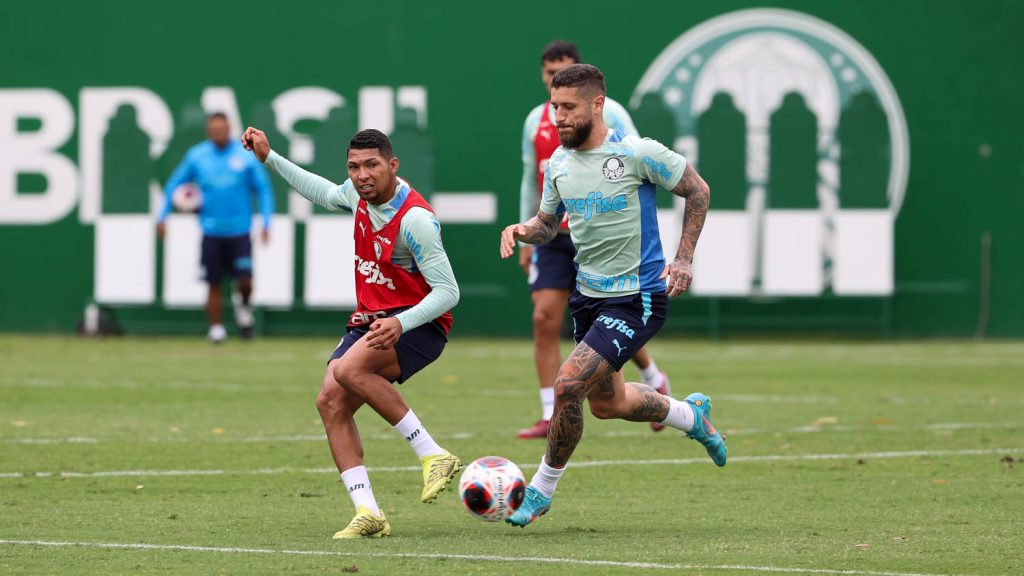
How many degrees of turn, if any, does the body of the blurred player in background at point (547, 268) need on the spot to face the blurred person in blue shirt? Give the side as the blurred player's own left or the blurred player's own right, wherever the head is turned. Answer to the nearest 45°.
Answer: approximately 90° to the blurred player's own right

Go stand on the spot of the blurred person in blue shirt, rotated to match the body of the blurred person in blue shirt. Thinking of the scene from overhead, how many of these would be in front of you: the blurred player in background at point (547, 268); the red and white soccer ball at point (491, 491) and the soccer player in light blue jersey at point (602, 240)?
3

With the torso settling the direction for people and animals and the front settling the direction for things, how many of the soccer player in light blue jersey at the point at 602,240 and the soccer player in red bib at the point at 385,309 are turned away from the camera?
0

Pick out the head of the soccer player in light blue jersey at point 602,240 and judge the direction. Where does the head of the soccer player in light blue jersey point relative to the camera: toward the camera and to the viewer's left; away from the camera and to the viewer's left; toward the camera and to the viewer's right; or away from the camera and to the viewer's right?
toward the camera and to the viewer's left

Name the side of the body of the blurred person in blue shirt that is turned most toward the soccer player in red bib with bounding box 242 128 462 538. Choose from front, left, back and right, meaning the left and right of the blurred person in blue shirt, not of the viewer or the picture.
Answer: front

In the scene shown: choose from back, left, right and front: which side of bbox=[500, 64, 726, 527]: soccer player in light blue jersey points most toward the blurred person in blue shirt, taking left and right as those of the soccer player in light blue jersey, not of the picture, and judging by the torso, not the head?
right

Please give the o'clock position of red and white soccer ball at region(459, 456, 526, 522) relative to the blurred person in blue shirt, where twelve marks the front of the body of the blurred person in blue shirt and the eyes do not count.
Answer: The red and white soccer ball is roughly at 12 o'clock from the blurred person in blue shirt.

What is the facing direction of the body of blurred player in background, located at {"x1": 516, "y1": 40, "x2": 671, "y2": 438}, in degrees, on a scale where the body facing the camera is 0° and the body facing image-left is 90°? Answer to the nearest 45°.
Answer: approximately 45°

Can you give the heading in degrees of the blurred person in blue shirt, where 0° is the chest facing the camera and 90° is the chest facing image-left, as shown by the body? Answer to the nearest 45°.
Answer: approximately 0°
